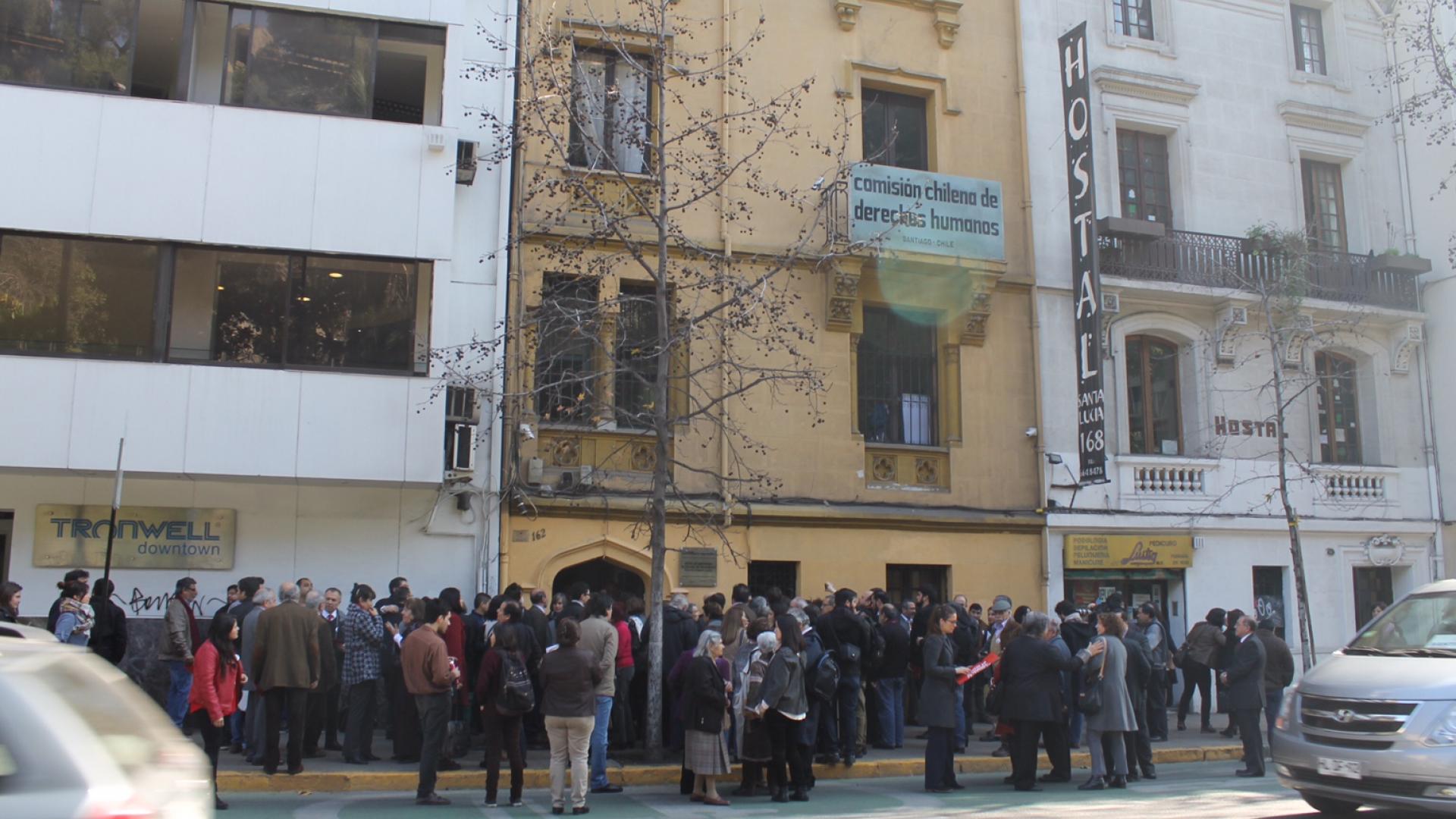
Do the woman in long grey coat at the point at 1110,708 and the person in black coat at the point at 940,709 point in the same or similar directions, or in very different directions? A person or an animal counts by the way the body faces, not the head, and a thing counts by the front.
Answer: very different directions

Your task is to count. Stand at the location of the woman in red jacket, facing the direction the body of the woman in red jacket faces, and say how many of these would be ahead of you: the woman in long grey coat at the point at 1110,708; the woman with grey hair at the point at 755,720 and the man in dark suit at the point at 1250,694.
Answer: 3

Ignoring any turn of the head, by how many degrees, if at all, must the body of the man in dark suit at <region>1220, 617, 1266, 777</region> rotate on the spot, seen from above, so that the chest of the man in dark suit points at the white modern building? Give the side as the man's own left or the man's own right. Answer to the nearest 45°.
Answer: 0° — they already face it

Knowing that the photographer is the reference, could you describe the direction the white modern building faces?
facing the viewer

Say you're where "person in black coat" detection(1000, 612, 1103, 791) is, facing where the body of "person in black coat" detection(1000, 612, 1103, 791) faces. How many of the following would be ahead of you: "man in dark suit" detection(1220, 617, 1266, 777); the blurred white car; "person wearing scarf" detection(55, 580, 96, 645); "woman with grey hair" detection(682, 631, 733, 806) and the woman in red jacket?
1

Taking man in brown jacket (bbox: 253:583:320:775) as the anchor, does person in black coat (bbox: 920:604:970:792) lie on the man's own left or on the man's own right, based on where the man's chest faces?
on the man's own right

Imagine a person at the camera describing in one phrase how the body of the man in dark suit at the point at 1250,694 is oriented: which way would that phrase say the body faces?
to the viewer's left

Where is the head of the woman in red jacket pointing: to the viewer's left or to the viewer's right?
to the viewer's right

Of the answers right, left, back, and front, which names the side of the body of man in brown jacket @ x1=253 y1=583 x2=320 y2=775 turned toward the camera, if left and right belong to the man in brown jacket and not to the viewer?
back

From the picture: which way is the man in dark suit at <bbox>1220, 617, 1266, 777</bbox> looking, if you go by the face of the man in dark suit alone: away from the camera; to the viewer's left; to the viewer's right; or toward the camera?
to the viewer's left
